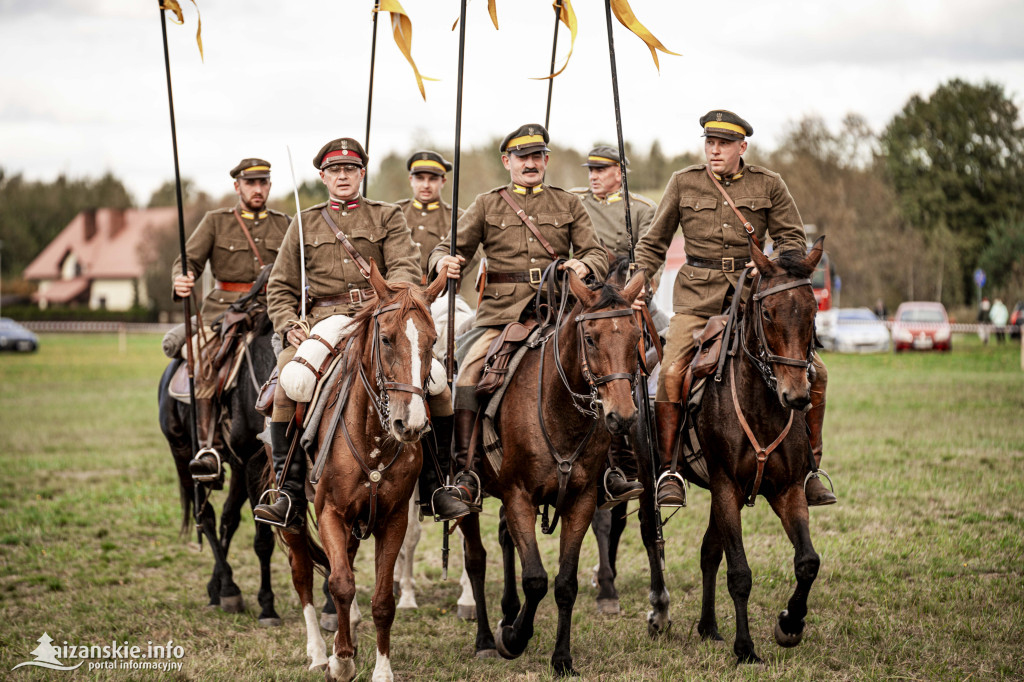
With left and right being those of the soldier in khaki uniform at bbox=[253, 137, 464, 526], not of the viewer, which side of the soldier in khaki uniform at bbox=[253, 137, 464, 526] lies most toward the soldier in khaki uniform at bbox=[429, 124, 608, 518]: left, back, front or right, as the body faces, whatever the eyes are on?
left

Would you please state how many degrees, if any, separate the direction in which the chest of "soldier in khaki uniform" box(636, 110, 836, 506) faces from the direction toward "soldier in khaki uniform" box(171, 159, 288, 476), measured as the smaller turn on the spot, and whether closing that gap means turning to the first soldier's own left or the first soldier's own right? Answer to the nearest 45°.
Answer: approximately 90° to the first soldier's own right

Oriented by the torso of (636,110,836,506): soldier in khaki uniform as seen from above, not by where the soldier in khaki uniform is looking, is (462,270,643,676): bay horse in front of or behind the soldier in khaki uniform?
in front

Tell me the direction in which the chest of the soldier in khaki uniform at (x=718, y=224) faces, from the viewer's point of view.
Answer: toward the camera

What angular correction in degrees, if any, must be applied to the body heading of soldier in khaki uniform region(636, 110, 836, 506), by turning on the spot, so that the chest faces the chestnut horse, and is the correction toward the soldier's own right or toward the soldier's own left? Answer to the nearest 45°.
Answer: approximately 45° to the soldier's own right

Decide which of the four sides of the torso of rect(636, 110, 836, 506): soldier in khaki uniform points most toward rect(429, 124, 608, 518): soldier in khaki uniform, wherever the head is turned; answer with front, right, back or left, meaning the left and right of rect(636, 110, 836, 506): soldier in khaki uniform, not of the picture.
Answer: right

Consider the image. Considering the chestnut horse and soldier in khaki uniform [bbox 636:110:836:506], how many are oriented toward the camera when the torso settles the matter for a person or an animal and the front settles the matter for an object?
2

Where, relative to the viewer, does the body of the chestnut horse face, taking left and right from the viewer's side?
facing the viewer

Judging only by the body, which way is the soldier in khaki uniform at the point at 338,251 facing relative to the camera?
toward the camera

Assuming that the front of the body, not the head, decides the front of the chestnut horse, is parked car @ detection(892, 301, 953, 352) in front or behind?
behind

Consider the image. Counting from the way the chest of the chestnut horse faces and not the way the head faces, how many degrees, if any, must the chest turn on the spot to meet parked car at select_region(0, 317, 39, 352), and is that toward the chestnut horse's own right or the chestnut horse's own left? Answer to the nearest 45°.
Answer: approximately 180°
